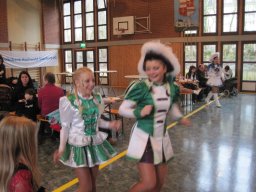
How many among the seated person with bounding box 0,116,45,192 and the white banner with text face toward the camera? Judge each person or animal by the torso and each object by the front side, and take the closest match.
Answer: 1

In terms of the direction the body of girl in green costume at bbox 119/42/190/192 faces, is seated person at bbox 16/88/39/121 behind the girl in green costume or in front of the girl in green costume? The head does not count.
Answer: behind

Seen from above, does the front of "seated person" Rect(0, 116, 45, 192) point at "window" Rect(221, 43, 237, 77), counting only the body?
yes

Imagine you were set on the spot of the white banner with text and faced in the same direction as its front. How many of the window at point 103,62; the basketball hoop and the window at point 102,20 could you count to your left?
3

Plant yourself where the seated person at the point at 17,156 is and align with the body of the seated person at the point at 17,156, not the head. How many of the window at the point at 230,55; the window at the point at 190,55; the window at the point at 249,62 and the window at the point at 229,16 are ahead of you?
4

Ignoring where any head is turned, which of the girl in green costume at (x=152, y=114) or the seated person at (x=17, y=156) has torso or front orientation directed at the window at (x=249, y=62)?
the seated person

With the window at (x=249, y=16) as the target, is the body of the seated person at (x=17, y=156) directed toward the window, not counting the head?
yes

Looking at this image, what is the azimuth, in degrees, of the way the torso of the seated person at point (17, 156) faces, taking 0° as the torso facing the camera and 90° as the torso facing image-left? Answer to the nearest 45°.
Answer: approximately 225°

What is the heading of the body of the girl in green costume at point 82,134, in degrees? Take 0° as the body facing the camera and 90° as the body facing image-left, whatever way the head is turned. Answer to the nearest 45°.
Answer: approximately 315°

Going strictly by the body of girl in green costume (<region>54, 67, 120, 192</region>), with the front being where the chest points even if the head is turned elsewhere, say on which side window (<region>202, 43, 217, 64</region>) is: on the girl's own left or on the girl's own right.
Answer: on the girl's own left
